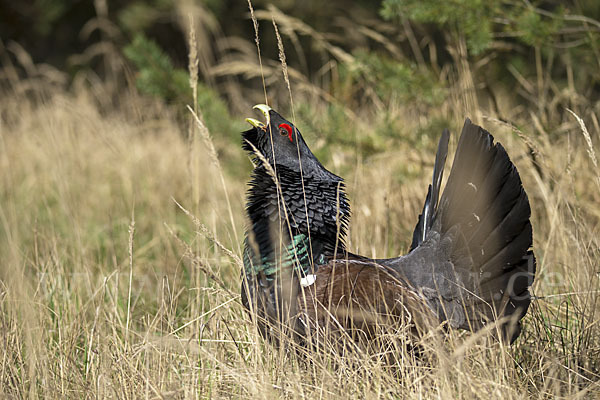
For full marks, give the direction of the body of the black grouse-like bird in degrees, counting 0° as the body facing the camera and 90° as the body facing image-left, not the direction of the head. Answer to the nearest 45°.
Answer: approximately 90°
